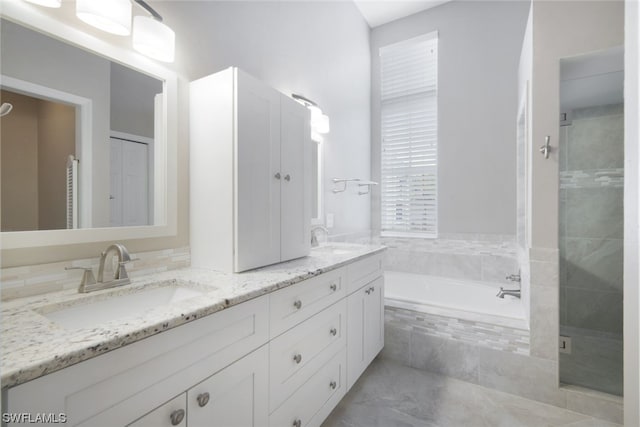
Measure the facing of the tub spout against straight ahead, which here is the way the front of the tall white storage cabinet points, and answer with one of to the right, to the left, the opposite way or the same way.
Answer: the opposite way

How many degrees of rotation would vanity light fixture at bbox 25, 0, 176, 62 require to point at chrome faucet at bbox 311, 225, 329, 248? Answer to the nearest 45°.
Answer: approximately 45° to its left

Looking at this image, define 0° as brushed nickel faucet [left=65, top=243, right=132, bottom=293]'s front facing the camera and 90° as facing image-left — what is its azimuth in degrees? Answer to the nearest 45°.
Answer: approximately 315°

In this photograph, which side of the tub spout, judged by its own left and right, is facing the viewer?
left

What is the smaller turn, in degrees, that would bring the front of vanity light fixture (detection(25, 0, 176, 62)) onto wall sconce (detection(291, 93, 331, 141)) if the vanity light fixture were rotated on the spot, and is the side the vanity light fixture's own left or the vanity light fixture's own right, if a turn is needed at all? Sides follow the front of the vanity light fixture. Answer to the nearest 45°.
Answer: approximately 45° to the vanity light fixture's own left

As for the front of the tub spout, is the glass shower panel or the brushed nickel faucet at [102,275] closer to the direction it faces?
the brushed nickel faucet

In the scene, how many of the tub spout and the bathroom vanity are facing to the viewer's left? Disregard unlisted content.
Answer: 1

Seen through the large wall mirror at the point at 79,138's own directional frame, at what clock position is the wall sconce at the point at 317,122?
The wall sconce is roughly at 10 o'clock from the large wall mirror.

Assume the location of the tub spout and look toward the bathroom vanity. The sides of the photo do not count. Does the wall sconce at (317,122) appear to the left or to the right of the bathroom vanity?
right
